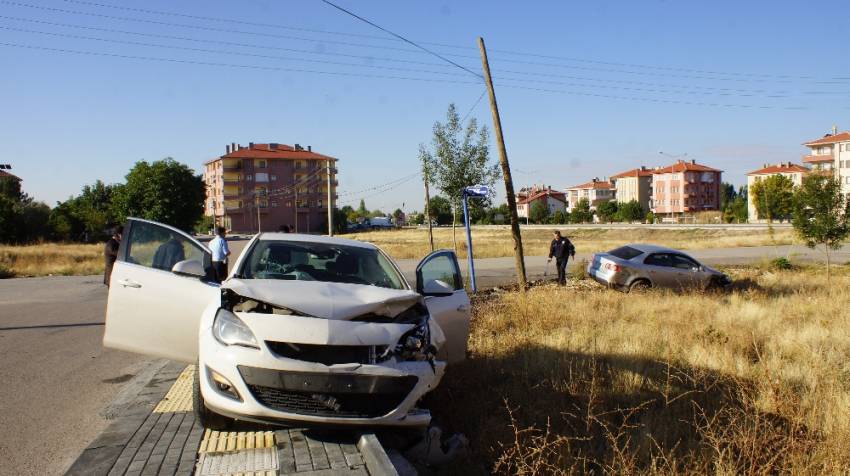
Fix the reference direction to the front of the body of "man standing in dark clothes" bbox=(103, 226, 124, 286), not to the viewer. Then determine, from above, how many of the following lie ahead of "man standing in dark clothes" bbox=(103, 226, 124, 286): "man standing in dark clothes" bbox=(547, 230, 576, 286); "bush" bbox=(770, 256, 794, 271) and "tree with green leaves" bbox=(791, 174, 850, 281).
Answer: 3

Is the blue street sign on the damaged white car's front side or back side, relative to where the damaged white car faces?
on the back side

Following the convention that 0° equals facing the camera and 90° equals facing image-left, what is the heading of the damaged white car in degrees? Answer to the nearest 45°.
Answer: approximately 0°

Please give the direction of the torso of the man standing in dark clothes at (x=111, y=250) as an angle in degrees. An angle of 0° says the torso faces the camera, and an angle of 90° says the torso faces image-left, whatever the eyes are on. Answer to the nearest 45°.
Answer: approximately 270°

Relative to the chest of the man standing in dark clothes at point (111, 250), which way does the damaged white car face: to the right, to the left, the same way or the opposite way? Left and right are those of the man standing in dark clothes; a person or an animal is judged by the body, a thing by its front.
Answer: to the right

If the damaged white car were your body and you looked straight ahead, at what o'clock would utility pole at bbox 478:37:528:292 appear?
The utility pole is roughly at 7 o'clock from the damaged white car.
